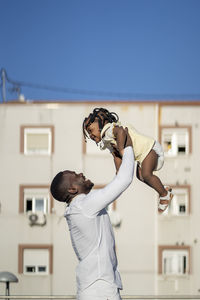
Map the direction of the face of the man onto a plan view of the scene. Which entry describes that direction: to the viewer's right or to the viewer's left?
to the viewer's right

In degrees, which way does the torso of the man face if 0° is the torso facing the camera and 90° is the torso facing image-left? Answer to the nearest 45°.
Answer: approximately 270°
